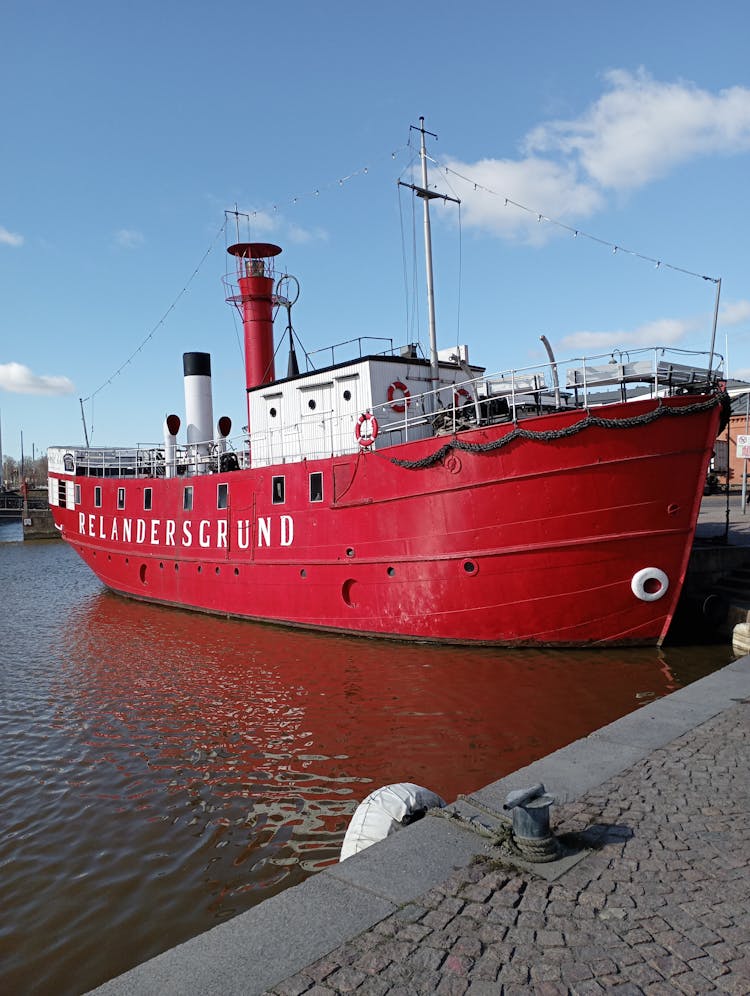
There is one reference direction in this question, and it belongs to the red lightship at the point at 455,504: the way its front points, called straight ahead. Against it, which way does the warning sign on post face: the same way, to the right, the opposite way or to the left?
to the right

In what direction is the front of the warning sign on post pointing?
toward the camera

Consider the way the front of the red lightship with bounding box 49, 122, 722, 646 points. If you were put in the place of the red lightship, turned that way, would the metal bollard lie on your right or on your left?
on your right

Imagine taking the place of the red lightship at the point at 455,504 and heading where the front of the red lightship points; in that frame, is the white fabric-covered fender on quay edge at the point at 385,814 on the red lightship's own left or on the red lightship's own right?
on the red lightship's own right

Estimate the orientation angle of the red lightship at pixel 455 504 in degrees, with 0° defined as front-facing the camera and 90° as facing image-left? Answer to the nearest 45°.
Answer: approximately 315°

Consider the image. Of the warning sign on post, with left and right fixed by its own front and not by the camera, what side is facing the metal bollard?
front

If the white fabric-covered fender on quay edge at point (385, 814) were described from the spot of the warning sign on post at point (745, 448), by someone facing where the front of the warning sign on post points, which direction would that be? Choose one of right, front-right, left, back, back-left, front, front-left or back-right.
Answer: front

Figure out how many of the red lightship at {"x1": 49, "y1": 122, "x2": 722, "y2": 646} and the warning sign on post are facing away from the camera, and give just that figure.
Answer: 0

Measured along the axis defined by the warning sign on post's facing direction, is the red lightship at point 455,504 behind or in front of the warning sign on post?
in front

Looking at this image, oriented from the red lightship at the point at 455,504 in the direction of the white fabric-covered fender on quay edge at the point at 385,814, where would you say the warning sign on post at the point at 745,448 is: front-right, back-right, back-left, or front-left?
back-left
